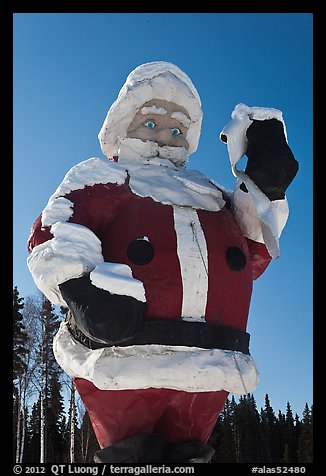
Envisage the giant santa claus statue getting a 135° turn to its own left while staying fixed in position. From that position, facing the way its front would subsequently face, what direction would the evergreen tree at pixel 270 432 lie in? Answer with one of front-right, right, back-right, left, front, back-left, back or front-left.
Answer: front

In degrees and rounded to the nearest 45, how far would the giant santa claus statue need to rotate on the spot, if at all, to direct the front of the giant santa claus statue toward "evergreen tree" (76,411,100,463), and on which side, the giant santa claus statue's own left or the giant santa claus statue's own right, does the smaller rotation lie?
approximately 135° to the giant santa claus statue's own left
